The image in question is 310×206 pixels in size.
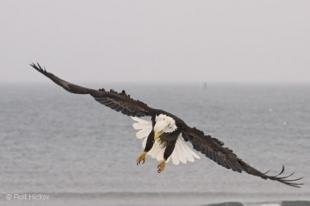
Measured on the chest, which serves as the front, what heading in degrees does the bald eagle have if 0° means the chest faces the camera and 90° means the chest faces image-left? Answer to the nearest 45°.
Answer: approximately 0°
